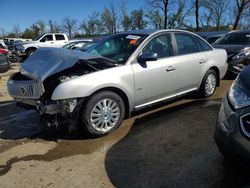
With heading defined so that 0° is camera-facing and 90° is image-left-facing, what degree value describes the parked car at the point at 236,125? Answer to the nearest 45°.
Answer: approximately 45°

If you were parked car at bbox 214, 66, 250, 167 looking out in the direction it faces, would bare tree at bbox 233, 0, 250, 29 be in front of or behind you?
behind

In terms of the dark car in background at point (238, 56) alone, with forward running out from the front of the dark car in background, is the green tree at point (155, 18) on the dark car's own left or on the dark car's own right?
on the dark car's own right

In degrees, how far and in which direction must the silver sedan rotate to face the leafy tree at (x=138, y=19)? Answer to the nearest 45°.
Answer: approximately 135° to its right

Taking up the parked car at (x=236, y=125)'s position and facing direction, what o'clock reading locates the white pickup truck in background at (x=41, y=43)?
The white pickup truck in background is roughly at 3 o'clock from the parked car.

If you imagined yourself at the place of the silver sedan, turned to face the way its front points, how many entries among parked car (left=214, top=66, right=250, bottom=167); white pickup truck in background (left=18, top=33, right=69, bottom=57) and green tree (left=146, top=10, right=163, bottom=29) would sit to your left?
1

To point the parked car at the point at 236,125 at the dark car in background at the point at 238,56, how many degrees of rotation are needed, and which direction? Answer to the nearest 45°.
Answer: approximately 135° to its right

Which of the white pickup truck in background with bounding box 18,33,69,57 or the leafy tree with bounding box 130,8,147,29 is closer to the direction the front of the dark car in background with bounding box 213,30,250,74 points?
the white pickup truck in background

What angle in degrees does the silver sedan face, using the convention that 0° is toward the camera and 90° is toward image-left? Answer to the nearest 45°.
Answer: approximately 45°

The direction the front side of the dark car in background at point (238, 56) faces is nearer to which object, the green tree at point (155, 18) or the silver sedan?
the silver sedan
